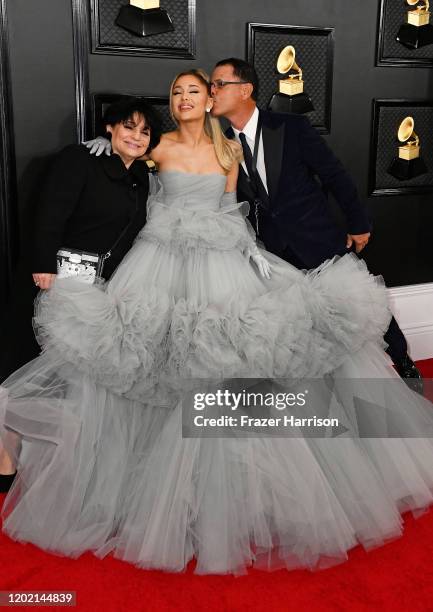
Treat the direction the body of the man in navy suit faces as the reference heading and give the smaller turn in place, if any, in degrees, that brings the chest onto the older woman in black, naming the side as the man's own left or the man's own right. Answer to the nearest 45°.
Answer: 0° — they already face them

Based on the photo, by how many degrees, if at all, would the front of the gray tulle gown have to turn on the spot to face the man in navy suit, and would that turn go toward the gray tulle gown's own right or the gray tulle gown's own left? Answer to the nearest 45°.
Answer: approximately 135° to the gray tulle gown's own left

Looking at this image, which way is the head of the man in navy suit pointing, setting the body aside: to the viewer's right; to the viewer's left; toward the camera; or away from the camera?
to the viewer's left

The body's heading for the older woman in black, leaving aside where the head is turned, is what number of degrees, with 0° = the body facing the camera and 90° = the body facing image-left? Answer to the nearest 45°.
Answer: approximately 315°
